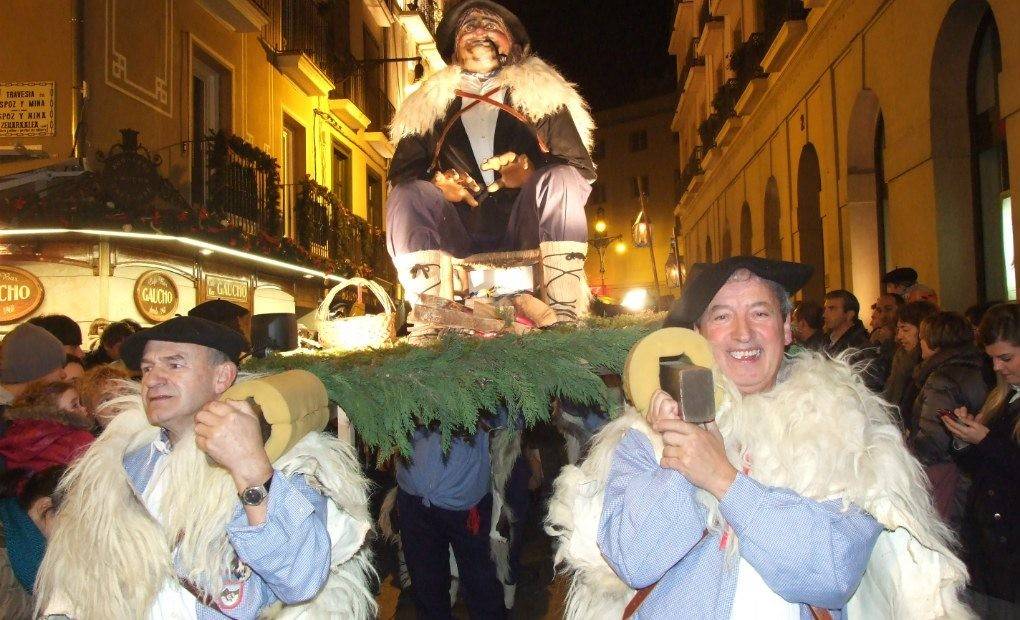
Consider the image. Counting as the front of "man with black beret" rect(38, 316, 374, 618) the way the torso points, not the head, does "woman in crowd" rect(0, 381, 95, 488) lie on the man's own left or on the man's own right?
on the man's own right

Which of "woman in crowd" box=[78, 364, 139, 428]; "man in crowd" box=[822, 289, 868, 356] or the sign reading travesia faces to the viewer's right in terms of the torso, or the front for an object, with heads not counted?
the woman in crowd

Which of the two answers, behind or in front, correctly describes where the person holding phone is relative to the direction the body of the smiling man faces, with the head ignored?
behind

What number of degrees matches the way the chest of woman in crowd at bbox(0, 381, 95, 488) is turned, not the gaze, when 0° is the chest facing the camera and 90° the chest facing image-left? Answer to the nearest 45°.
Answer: approximately 270°

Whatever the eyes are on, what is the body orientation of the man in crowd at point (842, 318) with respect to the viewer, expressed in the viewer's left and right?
facing the viewer and to the left of the viewer

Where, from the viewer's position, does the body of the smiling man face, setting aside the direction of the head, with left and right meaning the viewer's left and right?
facing the viewer

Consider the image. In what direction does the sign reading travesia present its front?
toward the camera
